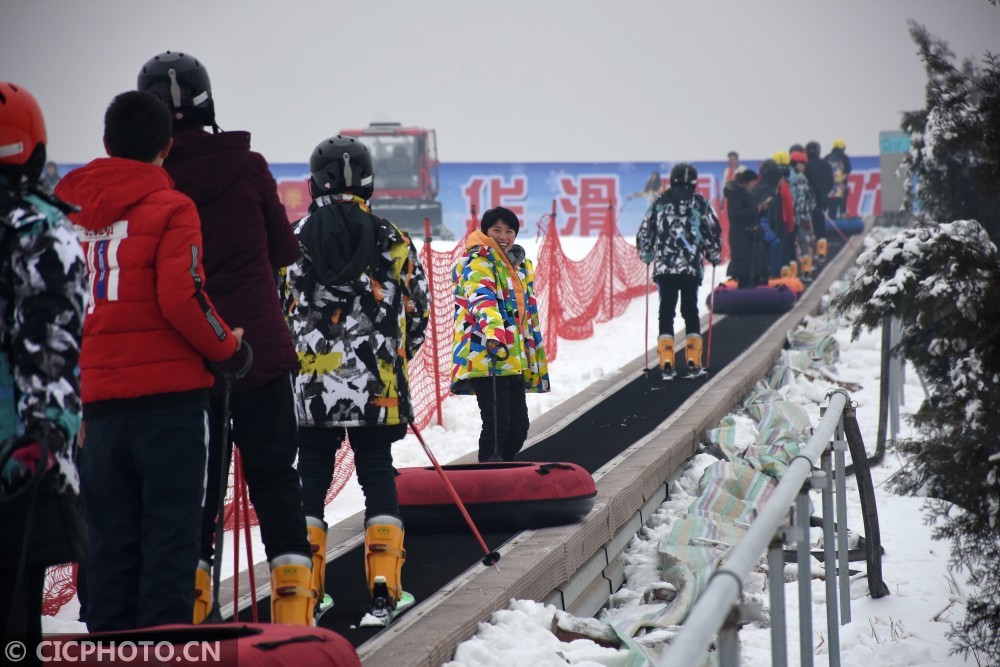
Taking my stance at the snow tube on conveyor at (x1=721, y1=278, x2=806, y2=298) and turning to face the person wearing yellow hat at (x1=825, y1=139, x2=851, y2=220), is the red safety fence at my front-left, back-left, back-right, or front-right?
back-left

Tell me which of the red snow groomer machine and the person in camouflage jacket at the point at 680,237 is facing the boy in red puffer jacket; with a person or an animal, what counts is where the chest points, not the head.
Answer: the red snow groomer machine

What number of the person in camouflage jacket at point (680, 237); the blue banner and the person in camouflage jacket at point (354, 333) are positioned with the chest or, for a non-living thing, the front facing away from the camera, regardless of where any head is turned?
2

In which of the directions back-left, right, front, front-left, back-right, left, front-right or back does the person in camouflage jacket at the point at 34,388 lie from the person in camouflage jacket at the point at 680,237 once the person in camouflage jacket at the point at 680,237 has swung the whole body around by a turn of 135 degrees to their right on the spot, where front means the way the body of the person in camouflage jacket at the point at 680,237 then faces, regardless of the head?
front-right

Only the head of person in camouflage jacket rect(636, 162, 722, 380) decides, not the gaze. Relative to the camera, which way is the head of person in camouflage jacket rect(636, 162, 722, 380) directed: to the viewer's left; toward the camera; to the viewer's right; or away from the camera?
away from the camera

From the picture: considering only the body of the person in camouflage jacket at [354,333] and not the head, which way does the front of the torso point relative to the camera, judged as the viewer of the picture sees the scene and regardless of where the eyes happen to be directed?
away from the camera

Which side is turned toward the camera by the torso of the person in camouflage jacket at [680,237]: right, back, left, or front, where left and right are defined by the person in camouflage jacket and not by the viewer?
back

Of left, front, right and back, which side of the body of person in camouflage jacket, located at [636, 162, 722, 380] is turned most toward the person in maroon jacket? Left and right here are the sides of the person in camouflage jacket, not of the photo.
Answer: back

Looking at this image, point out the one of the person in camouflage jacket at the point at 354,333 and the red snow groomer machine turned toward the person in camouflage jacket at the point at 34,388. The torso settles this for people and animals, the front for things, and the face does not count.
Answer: the red snow groomer machine

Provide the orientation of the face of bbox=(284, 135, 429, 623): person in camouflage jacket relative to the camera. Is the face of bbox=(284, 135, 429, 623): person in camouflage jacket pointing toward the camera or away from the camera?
away from the camera

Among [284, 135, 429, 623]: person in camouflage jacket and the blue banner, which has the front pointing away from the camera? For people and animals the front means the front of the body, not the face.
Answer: the person in camouflage jacket

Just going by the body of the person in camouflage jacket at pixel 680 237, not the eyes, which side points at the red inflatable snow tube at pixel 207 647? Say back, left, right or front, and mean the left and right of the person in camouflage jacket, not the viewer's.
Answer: back

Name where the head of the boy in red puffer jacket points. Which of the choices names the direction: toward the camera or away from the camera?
away from the camera

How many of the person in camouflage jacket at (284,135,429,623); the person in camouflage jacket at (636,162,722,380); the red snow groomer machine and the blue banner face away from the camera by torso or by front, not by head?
2
